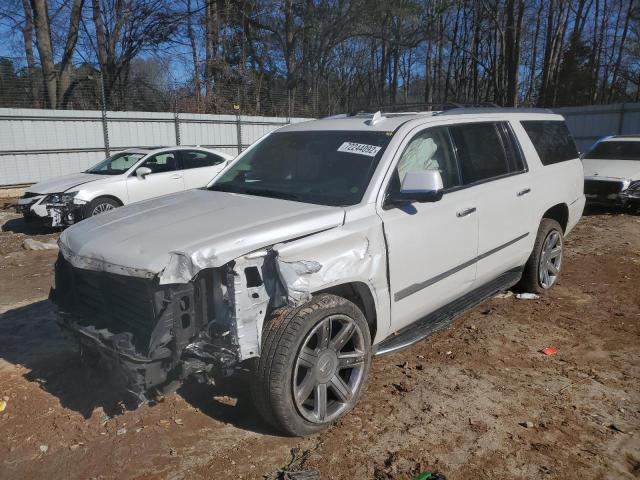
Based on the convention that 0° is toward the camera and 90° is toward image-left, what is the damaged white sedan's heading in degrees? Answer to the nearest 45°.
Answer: approximately 45°

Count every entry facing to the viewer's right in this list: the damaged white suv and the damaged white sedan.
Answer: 0

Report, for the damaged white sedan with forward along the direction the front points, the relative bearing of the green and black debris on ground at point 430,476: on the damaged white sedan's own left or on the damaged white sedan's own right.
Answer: on the damaged white sedan's own left

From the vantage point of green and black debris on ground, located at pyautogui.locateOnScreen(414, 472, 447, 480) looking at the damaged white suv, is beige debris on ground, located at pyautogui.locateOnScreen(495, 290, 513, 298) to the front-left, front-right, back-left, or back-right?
front-right

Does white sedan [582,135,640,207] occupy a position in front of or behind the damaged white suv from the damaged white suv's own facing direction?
behind

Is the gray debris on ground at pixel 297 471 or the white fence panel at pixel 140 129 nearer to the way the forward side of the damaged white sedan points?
the gray debris on ground

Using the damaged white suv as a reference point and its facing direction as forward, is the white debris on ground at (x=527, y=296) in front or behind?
behind

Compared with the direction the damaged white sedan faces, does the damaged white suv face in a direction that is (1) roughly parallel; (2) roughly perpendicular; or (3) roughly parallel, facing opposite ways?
roughly parallel

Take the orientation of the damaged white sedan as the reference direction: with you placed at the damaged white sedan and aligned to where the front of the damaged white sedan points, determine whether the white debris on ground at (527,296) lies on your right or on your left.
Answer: on your left

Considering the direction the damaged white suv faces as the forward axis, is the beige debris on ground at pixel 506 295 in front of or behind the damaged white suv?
behind

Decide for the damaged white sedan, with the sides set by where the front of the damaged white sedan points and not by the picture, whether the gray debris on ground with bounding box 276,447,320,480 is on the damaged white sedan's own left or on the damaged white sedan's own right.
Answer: on the damaged white sedan's own left

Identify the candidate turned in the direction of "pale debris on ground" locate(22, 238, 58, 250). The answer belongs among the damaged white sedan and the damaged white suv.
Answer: the damaged white sedan

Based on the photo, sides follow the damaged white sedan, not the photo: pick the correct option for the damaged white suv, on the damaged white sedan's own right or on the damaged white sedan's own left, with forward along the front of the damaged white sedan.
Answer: on the damaged white sedan's own left

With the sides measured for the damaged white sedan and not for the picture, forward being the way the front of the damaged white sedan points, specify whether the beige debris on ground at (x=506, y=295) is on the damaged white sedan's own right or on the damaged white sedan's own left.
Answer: on the damaged white sedan's own left
